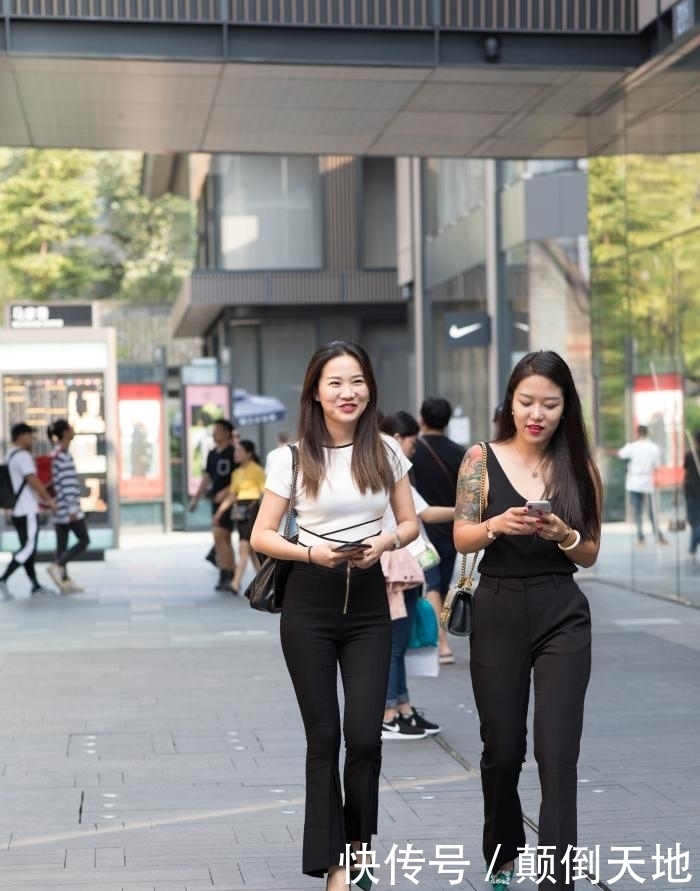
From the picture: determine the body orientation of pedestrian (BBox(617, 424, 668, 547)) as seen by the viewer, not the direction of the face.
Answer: away from the camera

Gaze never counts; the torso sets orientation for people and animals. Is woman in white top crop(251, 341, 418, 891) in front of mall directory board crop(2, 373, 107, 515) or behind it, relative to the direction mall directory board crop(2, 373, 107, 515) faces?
in front

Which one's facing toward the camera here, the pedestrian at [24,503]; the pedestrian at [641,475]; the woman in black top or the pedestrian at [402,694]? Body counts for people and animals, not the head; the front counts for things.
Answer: the woman in black top

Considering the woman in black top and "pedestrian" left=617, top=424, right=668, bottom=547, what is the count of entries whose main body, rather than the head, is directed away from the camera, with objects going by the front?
1

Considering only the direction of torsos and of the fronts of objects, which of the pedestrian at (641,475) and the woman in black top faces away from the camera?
the pedestrian

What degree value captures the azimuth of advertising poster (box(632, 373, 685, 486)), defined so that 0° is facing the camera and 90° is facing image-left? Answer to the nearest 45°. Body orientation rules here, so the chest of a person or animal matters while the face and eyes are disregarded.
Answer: approximately 0°

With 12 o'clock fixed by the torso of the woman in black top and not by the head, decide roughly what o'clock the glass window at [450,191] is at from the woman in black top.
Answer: The glass window is roughly at 6 o'clock from the woman in black top.
